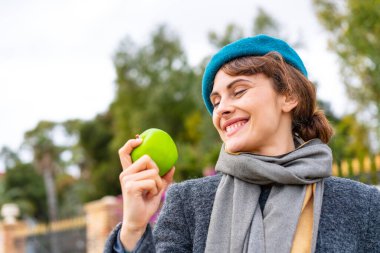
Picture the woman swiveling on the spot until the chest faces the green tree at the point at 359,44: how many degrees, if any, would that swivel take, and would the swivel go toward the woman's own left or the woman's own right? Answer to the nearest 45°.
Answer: approximately 180°

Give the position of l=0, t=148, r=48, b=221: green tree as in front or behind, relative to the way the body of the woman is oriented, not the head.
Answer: behind

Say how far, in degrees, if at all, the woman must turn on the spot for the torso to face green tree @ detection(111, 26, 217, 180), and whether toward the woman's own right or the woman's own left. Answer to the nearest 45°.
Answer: approximately 180°

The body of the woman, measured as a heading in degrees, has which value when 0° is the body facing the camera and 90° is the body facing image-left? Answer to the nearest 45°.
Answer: approximately 0°
